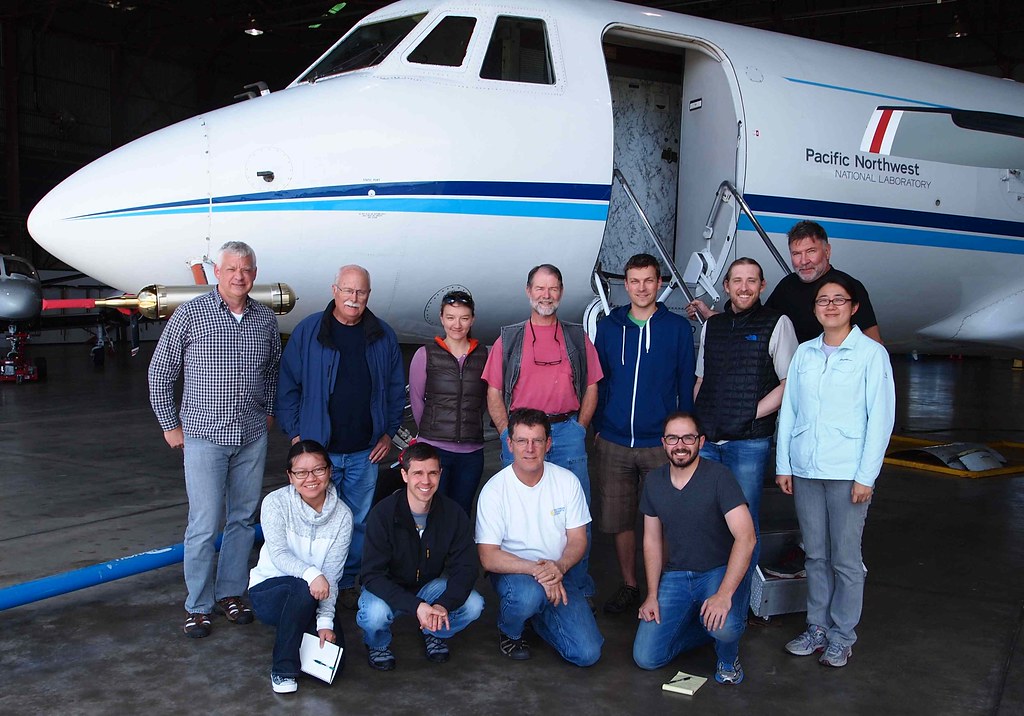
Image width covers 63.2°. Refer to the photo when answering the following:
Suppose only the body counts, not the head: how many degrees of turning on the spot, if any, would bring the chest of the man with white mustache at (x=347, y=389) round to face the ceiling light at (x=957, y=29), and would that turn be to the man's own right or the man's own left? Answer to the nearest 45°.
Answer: approximately 135° to the man's own left

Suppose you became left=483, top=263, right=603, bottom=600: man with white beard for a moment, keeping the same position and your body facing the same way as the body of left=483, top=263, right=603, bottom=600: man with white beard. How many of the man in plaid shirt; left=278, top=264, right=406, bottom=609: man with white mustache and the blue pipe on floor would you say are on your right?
3

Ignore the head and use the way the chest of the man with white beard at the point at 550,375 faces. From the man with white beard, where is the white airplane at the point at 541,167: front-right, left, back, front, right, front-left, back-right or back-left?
back

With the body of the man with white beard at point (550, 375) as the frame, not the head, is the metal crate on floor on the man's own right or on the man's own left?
on the man's own left

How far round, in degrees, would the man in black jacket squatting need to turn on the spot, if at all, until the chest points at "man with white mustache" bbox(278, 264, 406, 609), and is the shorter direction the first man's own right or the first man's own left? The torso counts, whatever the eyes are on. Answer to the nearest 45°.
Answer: approximately 135° to the first man's own right
